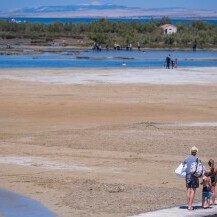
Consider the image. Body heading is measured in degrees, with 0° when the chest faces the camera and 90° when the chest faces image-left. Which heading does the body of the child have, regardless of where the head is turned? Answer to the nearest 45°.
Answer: approximately 180°
